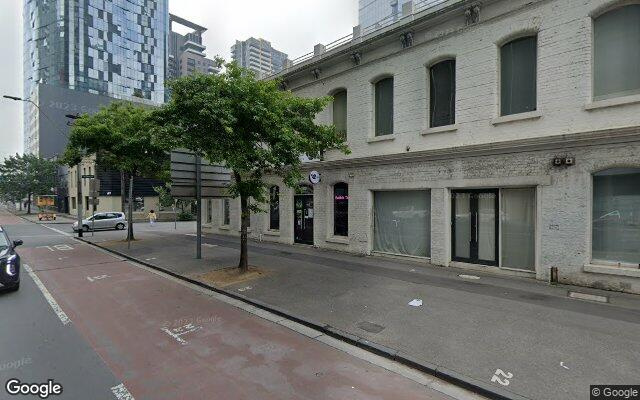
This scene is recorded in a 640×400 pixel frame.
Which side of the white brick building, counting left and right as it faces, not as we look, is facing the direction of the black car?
front

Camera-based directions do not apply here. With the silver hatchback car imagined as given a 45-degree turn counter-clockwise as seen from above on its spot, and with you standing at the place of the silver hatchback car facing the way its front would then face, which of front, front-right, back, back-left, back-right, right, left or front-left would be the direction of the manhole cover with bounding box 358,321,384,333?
front-left

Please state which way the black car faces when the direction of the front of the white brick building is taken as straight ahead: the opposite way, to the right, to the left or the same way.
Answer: to the left

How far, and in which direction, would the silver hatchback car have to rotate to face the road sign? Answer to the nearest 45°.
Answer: approximately 90° to its left

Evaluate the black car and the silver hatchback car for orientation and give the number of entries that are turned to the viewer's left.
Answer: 1

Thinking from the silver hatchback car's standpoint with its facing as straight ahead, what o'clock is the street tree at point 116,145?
The street tree is roughly at 9 o'clock from the silver hatchback car.

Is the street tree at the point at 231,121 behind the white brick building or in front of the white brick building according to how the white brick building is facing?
in front

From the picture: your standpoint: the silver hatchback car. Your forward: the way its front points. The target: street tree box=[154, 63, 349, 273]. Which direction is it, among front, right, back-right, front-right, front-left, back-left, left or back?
left

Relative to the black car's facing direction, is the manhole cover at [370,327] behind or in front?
in front

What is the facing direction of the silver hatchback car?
to the viewer's left

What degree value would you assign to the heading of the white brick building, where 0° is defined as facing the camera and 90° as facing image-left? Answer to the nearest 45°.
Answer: approximately 45°

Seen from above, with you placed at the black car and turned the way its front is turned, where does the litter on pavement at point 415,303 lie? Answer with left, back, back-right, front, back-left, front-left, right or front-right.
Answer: front-left
